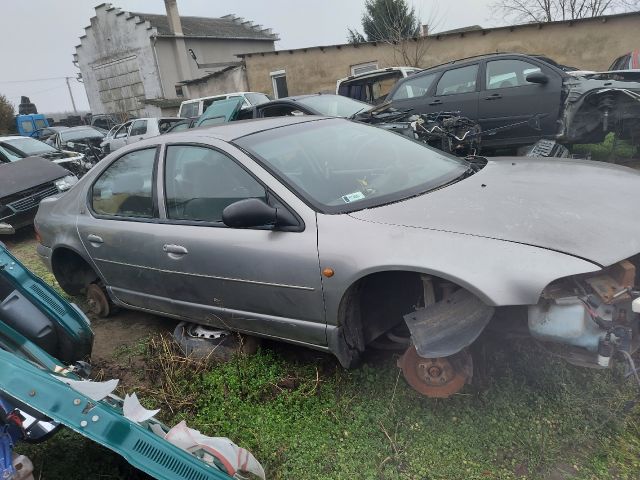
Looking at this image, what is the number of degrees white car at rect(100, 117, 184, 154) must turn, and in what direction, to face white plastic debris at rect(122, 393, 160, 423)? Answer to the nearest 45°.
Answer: approximately 45° to its left

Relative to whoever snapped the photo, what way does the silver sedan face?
facing the viewer and to the right of the viewer

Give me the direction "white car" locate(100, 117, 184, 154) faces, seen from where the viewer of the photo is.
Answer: facing the viewer and to the left of the viewer

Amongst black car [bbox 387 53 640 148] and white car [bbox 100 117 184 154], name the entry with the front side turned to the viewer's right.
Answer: the black car

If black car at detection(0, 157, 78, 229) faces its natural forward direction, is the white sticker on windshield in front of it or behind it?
in front

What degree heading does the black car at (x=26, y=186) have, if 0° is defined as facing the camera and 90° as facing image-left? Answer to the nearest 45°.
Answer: approximately 315°

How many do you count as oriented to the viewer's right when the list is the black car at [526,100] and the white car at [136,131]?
1

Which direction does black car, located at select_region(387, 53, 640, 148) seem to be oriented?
to the viewer's right

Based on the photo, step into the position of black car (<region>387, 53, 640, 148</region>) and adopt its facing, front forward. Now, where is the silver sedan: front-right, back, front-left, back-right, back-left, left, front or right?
right

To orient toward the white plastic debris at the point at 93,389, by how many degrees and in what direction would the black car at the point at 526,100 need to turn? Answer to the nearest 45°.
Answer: approximately 90° to its right
